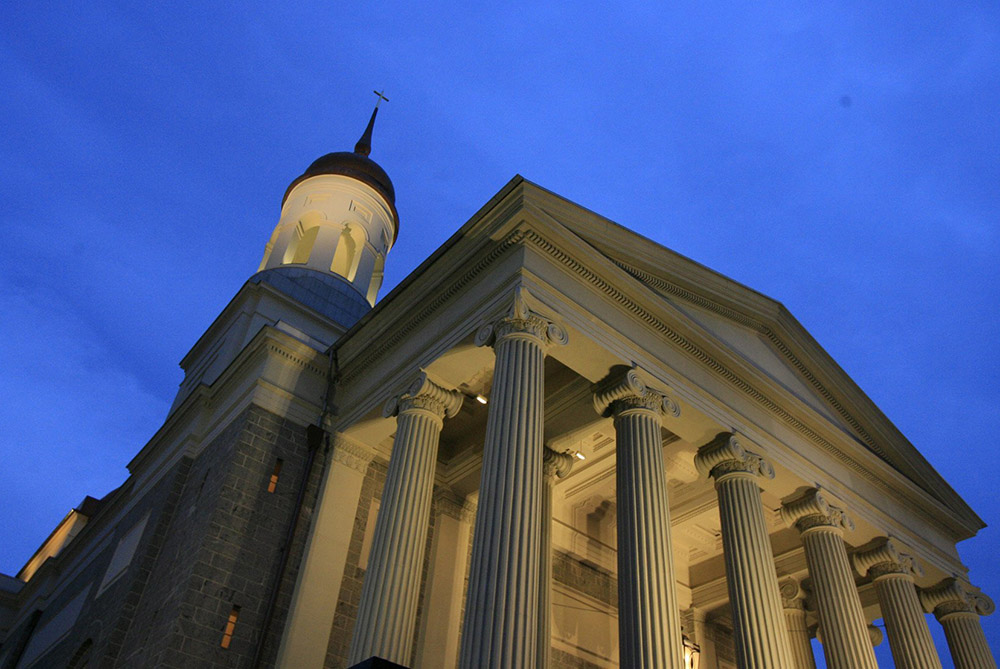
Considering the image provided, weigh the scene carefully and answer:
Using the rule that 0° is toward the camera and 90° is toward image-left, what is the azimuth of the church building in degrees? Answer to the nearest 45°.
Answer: approximately 315°
